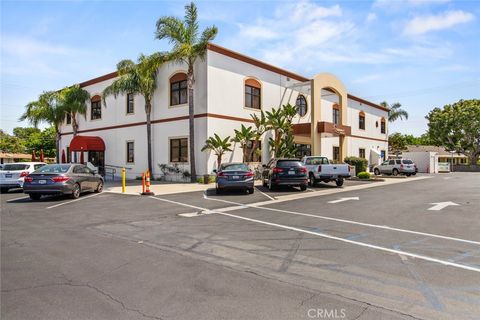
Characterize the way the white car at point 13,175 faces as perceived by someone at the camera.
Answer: facing away from the viewer and to the right of the viewer

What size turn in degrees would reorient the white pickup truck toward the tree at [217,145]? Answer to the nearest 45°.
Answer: approximately 45° to its left

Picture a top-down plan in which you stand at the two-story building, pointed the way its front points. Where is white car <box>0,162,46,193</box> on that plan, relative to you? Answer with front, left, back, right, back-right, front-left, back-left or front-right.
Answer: right

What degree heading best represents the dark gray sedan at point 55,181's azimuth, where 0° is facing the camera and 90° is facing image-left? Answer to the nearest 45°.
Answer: approximately 225°

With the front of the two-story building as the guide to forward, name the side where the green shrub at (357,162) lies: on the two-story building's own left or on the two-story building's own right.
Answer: on the two-story building's own left

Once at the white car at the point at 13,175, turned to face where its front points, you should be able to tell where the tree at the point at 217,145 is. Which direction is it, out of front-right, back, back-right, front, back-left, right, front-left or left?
front-right

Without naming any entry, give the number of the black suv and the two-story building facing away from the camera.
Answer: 1

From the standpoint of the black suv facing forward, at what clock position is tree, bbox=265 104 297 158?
The tree is roughly at 12 o'clock from the black suv.

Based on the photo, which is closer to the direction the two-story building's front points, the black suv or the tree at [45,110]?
the black suv

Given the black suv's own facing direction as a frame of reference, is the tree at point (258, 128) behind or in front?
in front

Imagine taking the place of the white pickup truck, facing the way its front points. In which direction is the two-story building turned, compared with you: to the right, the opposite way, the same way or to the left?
the opposite way

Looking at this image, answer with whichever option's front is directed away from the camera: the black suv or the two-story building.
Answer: the black suv

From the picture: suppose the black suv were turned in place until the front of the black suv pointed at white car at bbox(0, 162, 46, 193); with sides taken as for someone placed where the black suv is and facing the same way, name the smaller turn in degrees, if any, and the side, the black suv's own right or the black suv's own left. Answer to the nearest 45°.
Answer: approximately 90° to the black suv's own left

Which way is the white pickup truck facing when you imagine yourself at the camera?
facing away from the viewer and to the left of the viewer

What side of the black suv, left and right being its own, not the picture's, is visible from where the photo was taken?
back
